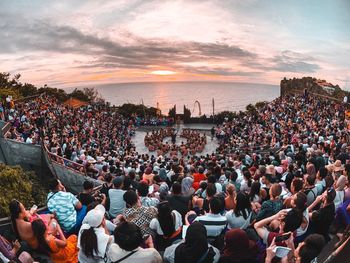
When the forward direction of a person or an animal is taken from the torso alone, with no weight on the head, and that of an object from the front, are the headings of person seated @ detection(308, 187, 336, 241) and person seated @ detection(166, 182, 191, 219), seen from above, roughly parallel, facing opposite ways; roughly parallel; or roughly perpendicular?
roughly perpendicular

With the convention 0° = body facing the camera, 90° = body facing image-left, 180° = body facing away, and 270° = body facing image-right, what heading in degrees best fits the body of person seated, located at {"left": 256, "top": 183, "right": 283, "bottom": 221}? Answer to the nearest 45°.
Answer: approximately 135°

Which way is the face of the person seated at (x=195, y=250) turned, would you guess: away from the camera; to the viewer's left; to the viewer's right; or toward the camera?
away from the camera

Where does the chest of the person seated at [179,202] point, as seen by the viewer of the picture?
away from the camera

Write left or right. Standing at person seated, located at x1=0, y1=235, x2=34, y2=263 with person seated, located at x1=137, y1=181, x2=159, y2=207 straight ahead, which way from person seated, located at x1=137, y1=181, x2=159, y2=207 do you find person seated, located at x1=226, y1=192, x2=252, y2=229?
right

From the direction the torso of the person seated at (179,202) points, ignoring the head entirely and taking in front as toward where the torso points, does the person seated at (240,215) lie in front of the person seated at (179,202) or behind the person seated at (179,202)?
behind

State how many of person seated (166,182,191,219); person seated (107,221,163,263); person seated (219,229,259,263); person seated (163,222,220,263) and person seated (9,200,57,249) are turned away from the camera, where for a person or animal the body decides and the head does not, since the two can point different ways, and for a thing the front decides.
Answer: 4

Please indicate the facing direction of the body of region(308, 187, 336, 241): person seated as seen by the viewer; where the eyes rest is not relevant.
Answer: to the viewer's left

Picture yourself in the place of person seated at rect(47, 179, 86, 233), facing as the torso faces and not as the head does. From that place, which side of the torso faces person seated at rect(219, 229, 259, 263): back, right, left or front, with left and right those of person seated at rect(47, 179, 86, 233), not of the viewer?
right

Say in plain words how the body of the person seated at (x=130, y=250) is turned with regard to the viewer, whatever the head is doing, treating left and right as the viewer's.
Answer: facing away from the viewer

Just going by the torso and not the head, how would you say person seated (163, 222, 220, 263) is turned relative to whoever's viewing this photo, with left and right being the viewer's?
facing away from the viewer

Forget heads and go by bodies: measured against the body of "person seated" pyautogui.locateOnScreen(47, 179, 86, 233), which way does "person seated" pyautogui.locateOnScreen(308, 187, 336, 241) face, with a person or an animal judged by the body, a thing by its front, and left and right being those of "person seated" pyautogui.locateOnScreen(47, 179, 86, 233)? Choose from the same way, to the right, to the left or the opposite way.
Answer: to the left

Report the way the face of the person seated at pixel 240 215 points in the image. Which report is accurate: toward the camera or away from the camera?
away from the camera

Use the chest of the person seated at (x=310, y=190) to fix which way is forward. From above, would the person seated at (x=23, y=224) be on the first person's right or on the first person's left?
on the first person's left

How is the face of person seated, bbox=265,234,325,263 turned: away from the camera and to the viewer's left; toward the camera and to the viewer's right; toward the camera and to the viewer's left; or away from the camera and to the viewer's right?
away from the camera and to the viewer's left

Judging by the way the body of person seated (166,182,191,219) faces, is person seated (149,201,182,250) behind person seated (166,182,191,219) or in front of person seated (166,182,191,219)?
behind
